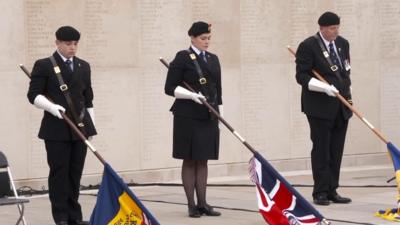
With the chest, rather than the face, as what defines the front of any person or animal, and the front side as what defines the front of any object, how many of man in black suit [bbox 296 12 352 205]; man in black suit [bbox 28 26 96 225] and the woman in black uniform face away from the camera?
0

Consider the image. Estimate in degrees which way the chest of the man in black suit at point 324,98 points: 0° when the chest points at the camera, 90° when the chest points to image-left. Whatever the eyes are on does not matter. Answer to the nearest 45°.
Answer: approximately 315°

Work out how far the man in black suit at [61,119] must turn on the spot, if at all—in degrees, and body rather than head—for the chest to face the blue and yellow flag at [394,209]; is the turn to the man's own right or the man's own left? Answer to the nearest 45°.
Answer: approximately 45° to the man's own left

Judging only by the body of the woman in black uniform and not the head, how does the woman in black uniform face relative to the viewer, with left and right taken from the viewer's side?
facing the viewer and to the right of the viewer

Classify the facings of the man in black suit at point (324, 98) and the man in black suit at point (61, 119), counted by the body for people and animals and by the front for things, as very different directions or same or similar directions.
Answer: same or similar directions

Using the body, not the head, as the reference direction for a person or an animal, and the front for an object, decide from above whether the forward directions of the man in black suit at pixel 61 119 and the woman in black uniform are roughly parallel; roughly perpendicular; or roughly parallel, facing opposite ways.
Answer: roughly parallel

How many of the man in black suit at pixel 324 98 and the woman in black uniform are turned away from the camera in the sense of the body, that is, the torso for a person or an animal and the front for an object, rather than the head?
0

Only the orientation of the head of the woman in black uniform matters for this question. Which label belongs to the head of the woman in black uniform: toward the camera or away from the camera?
toward the camera

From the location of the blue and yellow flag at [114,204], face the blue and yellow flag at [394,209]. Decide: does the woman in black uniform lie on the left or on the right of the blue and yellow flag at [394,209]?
left

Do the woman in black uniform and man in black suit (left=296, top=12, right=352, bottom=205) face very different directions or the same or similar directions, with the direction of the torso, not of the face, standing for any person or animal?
same or similar directions

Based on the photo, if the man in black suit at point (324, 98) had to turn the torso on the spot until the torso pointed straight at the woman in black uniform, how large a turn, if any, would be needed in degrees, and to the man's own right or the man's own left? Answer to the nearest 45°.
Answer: approximately 90° to the man's own right

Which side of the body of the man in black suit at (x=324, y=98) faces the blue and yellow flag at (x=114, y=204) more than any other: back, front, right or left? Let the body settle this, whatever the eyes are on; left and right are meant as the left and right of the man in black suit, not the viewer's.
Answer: right
